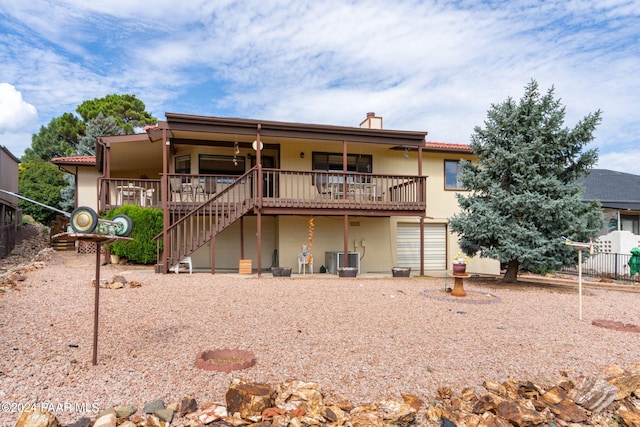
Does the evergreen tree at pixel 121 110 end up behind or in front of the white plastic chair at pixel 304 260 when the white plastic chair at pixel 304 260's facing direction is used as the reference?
behind

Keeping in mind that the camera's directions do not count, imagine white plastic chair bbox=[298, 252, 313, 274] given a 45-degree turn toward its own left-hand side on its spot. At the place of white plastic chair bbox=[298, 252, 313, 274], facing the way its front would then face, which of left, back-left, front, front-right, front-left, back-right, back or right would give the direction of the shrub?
back-right

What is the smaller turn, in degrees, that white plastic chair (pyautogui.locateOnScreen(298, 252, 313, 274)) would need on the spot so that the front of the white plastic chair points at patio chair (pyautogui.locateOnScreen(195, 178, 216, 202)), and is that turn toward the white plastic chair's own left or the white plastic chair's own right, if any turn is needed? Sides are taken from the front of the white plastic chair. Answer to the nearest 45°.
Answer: approximately 90° to the white plastic chair's own right

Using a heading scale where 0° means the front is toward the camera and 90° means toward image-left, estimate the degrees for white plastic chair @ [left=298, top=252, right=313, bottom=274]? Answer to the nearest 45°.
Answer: approximately 0°

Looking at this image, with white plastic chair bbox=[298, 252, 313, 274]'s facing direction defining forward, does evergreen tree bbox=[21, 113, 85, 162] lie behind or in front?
behind

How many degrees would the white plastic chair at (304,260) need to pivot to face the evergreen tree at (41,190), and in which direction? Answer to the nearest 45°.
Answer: approximately 135° to its right

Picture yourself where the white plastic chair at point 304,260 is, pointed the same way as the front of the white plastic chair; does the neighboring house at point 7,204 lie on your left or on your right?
on your right

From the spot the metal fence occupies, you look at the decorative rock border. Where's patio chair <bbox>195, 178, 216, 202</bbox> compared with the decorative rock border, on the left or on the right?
right
